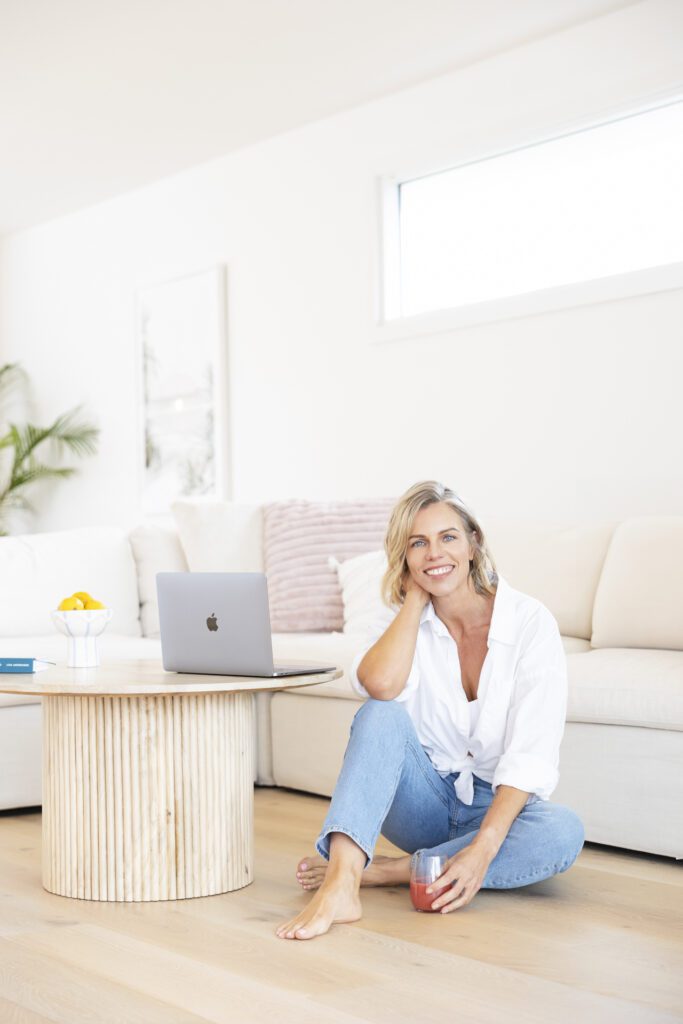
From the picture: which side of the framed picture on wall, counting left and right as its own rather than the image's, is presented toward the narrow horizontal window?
left

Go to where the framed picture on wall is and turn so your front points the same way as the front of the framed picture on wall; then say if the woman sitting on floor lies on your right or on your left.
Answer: on your left

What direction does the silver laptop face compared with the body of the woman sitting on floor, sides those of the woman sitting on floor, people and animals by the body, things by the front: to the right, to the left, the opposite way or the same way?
the opposite way

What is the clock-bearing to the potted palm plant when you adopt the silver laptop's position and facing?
The potted palm plant is roughly at 10 o'clock from the silver laptop.

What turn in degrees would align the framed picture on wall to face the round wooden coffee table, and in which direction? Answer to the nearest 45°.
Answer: approximately 45° to its left

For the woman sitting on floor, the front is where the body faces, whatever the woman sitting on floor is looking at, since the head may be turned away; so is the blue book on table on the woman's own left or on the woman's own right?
on the woman's own right

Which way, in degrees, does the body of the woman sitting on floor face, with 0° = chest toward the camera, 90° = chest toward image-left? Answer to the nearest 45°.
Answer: approximately 45°

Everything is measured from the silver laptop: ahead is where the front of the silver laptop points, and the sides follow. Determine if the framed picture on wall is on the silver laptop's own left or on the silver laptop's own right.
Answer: on the silver laptop's own left

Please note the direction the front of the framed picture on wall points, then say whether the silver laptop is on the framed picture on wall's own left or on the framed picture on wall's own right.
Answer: on the framed picture on wall's own left

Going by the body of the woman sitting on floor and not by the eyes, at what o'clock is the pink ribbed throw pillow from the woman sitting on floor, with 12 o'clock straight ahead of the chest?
The pink ribbed throw pillow is roughly at 4 o'clock from the woman sitting on floor.

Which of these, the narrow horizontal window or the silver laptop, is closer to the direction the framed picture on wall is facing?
the silver laptop

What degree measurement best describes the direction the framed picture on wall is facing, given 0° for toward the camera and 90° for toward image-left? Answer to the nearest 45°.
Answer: approximately 45°

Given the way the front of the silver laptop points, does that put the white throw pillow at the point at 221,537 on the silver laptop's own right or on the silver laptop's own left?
on the silver laptop's own left

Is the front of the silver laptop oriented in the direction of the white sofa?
yes

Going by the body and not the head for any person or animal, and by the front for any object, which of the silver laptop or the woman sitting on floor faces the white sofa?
the silver laptop

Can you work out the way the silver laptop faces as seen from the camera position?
facing away from the viewer and to the right of the viewer
